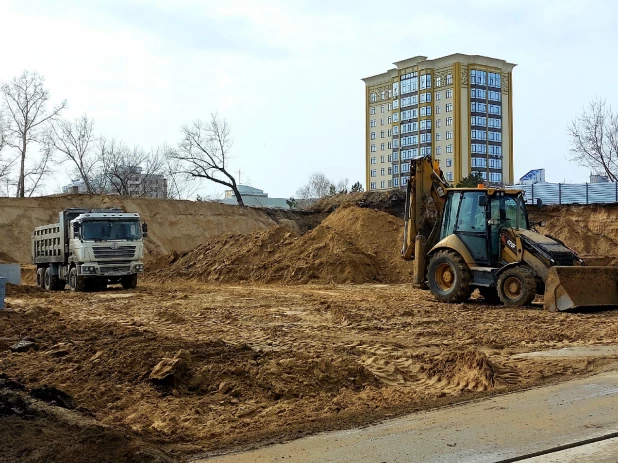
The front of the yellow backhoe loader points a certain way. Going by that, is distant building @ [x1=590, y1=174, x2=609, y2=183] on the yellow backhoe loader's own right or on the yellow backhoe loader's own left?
on the yellow backhoe loader's own left

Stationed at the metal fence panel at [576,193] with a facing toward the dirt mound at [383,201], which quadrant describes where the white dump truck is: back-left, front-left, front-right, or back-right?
front-left

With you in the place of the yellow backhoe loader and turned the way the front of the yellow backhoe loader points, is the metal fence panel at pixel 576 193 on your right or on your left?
on your left

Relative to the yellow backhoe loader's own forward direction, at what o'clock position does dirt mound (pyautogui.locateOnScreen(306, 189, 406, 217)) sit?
The dirt mound is roughly at 7 o'clock from the yellow backhoe loader.

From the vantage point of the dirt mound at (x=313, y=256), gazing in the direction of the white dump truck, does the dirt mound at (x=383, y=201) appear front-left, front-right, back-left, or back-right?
back-right

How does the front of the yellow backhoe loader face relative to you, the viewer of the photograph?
facing the viewer and to the right of the viewer

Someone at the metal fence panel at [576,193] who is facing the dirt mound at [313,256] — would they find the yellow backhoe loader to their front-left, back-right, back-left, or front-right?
front-left

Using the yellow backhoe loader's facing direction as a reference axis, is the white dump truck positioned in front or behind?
behind

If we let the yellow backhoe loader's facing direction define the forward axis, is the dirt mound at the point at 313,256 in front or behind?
behind
